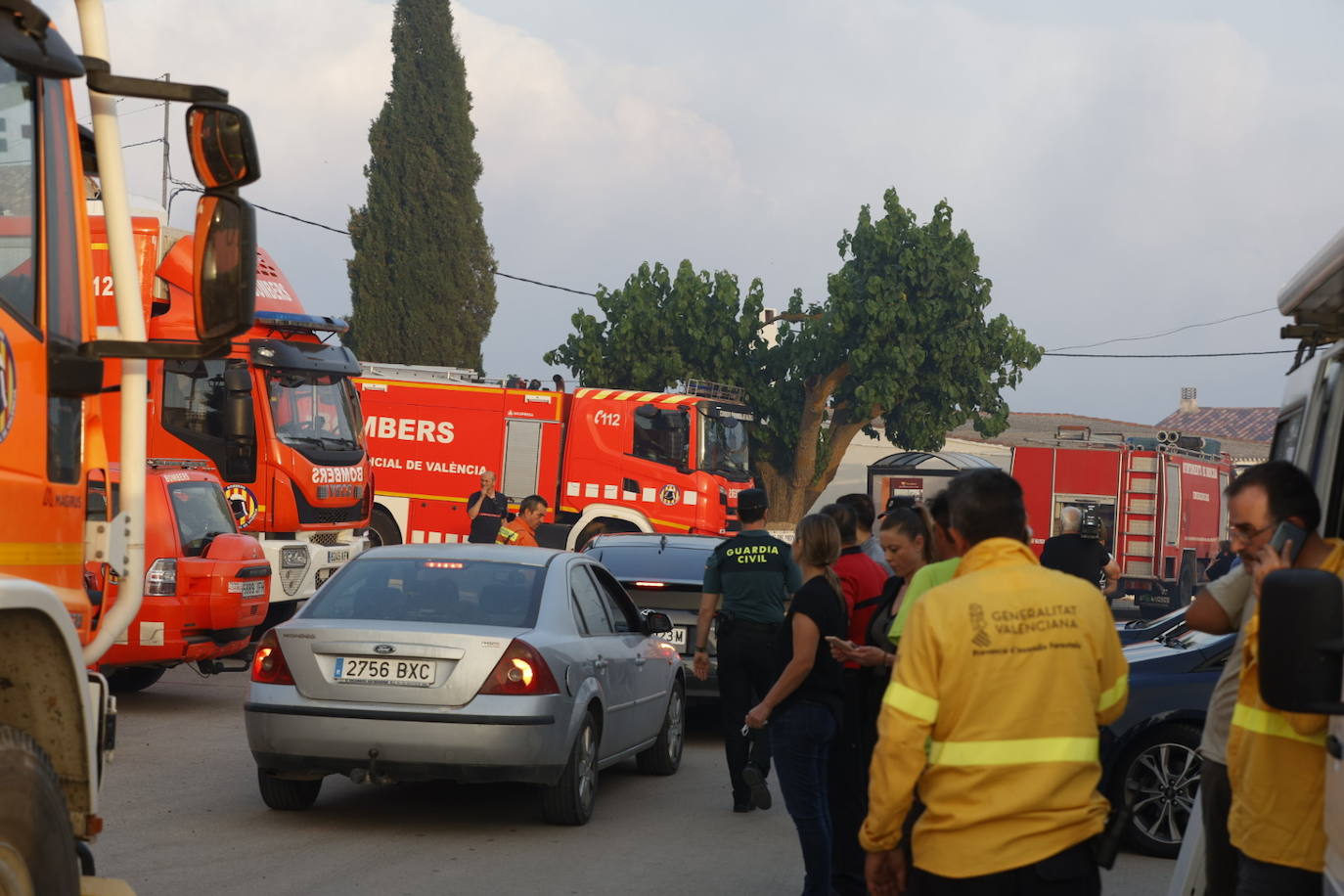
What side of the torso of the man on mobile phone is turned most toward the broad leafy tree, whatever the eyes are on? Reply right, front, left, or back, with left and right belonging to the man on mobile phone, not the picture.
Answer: right

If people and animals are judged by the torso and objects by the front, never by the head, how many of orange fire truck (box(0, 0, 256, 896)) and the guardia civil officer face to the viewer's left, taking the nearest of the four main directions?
0

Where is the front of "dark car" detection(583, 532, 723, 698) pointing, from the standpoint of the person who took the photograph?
facing away from the viewer

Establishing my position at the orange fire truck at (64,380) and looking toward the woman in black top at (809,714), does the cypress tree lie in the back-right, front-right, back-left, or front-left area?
front-left

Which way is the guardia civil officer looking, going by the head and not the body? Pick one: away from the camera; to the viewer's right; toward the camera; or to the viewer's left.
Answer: away from the camera

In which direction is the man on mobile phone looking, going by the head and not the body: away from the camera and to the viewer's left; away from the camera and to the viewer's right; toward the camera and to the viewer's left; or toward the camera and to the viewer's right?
toward the camera and to the viewer's left

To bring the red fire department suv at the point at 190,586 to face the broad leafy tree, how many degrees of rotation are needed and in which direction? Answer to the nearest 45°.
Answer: approximately 90° to its right

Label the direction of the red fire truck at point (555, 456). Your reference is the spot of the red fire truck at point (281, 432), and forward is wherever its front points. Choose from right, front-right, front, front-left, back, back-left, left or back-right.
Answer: left

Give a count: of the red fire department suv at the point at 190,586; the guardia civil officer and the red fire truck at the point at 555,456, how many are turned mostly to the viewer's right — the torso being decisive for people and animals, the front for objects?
1

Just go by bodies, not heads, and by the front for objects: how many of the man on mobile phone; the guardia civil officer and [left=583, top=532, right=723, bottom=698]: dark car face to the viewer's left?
1

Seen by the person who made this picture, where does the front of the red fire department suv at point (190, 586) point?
facing away from the viewer and to the left of the viewer

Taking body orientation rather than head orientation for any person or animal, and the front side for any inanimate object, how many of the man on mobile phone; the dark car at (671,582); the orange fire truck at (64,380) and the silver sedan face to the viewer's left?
1

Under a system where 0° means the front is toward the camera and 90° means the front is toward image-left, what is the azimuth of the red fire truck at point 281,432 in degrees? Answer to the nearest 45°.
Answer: approximately 315°

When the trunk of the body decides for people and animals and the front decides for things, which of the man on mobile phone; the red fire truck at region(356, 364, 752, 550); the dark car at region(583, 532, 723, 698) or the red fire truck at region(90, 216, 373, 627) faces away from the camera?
the dark car

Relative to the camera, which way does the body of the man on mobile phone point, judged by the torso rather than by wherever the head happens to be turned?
to the viewer's left

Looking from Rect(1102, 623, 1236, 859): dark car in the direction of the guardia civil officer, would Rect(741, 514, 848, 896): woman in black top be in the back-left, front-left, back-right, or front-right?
front-left
